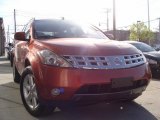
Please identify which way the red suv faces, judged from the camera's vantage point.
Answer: facing the viewer and to the right of the viewer
